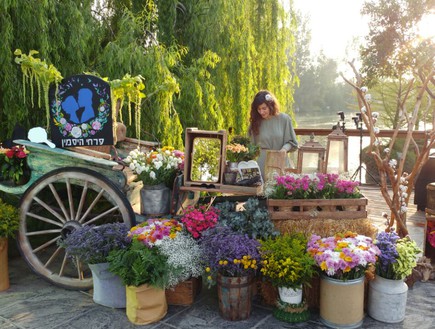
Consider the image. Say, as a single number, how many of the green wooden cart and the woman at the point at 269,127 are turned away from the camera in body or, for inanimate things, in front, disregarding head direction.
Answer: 0

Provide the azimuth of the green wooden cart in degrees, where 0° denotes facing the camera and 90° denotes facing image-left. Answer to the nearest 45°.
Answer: approximately 90°

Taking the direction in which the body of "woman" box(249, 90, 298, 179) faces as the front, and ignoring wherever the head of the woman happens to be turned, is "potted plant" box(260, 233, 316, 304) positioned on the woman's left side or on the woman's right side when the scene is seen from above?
on the woman's left side

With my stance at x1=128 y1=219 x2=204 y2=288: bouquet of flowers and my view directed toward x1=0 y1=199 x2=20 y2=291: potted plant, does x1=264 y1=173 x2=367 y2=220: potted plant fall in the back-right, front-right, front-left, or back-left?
back-right

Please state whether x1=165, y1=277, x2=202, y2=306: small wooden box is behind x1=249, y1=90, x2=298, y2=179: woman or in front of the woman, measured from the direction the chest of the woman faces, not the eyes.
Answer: in front

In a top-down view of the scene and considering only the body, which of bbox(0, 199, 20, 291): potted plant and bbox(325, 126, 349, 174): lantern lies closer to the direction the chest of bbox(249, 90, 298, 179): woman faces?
the potted plant

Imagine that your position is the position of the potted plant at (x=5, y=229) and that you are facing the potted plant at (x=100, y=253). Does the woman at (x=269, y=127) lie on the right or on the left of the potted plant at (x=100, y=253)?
left

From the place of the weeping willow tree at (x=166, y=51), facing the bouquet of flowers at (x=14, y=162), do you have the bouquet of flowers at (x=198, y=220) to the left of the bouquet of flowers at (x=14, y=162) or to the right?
left

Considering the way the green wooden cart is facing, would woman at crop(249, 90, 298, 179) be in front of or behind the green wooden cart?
behind

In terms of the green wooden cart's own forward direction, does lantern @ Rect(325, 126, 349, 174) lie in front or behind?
behind

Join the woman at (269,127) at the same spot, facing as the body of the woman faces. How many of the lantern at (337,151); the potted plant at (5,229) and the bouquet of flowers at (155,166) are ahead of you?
2

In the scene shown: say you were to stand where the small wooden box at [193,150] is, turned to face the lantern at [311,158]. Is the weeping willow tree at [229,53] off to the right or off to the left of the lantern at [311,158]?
left

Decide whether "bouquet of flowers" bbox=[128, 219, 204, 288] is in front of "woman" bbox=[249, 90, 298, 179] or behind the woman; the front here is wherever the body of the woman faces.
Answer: in front
